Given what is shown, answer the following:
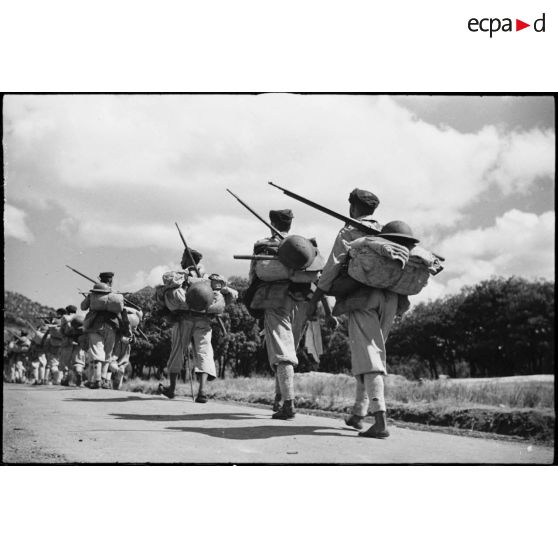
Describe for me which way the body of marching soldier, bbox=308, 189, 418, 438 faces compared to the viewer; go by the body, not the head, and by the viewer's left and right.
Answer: facing away from the viewer and to the left of the viewer

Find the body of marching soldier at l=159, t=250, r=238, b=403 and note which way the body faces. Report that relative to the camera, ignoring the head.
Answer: away from the camera

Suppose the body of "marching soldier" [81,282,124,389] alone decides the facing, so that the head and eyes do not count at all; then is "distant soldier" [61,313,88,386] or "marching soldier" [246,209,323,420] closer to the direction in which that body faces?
the distant soldier

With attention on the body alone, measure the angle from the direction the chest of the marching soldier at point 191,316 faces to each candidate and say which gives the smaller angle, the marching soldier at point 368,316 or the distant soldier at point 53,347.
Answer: the distant soldier

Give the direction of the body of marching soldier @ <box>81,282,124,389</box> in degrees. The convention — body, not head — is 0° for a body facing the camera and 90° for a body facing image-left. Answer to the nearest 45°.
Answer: approximately 180°

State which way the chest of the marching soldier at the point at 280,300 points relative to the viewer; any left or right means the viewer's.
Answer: facing away from the viewer

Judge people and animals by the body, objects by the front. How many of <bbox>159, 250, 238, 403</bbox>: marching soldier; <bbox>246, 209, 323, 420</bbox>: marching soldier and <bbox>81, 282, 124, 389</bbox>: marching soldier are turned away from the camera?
3

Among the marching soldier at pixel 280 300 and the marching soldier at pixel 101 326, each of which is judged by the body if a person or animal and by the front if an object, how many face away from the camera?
2

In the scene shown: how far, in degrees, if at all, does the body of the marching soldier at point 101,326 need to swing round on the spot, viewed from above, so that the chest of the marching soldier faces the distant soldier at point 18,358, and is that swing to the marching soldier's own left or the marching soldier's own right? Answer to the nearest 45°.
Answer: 0° — they already face them
